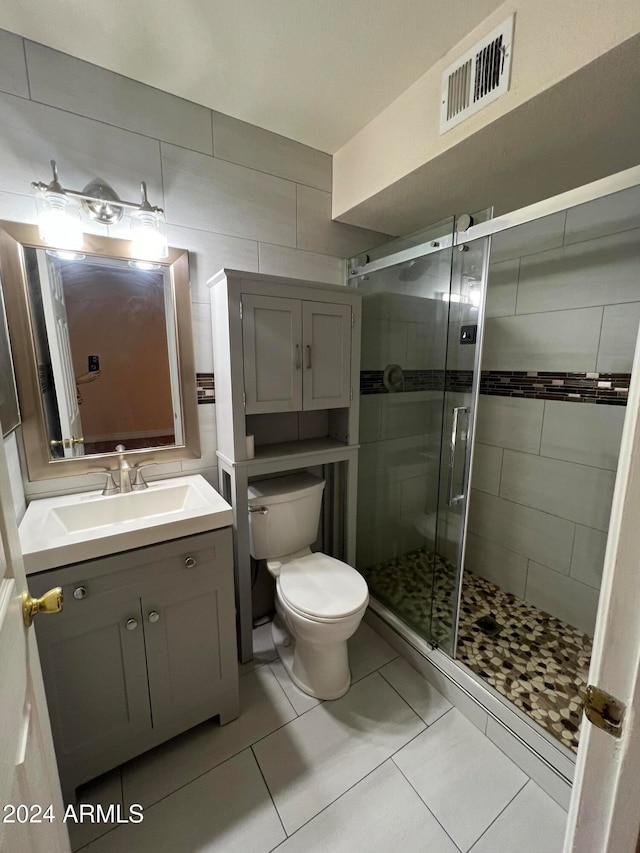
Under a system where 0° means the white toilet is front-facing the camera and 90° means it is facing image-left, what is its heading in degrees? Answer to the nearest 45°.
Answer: approximately 315°

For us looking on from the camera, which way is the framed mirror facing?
facing the viewer

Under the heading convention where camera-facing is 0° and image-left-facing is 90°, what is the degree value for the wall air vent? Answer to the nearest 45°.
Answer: approximately 45°

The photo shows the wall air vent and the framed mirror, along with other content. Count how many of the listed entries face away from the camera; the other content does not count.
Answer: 0

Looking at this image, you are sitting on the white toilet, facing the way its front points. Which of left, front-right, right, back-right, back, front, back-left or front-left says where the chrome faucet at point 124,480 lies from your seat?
back-right

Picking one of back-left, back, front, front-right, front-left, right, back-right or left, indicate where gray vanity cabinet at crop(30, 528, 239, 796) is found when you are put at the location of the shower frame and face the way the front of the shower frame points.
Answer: front

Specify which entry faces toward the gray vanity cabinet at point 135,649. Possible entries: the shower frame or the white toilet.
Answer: the shower frame

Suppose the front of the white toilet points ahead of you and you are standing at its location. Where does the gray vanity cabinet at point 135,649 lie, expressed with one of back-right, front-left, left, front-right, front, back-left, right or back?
right

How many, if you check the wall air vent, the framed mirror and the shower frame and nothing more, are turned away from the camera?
0

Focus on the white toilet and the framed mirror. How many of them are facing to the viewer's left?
0
